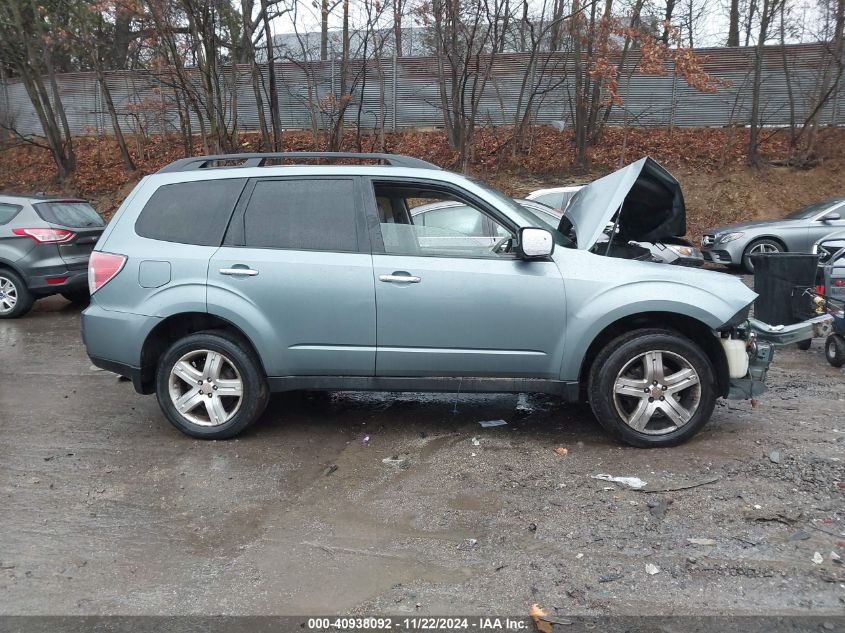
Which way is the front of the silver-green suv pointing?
to the viewer's right

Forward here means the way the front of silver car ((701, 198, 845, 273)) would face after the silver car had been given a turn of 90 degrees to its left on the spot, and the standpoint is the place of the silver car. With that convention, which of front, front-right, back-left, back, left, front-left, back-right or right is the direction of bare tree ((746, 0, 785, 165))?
back-left

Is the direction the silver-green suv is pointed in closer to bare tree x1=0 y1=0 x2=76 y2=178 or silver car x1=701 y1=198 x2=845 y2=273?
the silver car

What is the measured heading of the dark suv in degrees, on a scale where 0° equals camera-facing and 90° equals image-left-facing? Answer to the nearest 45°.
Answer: approximately 135°

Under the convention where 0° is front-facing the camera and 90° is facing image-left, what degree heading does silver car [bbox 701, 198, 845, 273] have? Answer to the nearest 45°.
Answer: approximately 45°

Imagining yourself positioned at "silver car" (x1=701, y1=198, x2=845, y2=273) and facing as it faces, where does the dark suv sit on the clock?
The dark suv is roughly at 12 o'clock from the silver car.

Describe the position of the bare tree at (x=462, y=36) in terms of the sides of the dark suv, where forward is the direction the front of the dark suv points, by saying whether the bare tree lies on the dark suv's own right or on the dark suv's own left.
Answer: on the dark suv's own right

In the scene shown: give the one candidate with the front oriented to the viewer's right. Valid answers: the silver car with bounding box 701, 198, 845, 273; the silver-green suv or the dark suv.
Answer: the silver-green suv

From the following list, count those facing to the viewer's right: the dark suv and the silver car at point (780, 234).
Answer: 0

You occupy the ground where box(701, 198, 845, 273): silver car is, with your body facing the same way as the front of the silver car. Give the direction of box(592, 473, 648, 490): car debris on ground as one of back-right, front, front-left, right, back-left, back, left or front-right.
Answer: front-left

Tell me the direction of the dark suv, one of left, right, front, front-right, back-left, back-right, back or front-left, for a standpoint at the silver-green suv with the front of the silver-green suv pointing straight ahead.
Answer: back-left

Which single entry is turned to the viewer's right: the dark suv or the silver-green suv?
the silver-green suv

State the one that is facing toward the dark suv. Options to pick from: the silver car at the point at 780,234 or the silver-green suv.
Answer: the silver car

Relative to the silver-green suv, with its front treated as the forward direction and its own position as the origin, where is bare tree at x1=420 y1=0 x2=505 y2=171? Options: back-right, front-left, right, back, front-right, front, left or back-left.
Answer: left

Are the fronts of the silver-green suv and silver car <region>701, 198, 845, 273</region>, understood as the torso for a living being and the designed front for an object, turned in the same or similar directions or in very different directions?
very different directions
